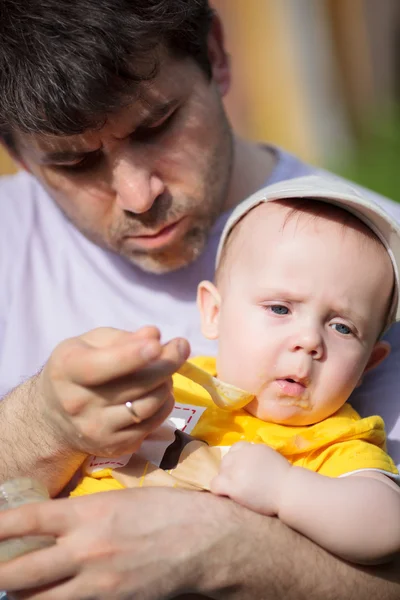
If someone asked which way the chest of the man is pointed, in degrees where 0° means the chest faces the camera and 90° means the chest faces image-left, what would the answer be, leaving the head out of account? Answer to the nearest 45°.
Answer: approximately 0°

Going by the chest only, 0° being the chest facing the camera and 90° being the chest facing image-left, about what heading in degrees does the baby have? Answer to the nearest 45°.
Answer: approximately 0°
